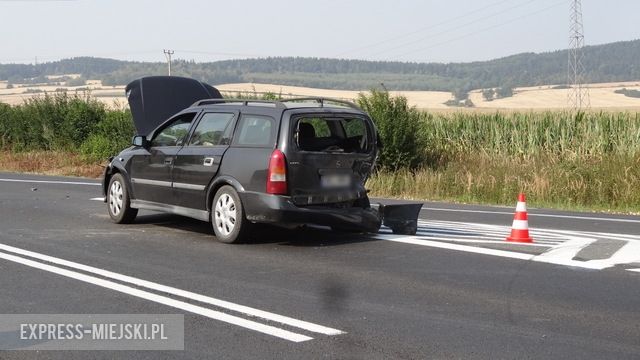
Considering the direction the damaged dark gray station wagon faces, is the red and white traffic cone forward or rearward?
rearward

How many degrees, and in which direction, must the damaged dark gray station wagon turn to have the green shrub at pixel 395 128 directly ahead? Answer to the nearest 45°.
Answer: approximately 45° to its right

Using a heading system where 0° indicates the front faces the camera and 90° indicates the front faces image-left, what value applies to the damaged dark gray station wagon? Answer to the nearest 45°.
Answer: approximately 135°
